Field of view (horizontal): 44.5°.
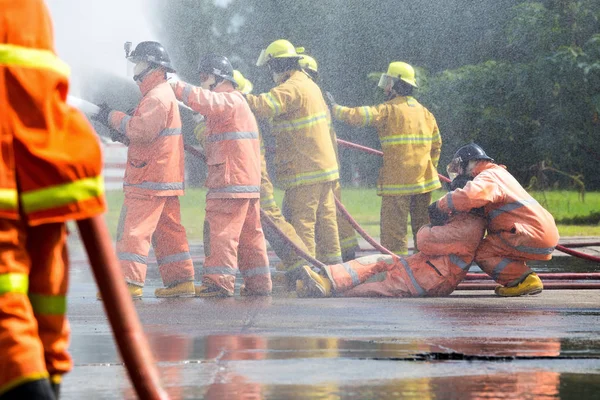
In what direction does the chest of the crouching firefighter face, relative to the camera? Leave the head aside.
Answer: to the viewer's left

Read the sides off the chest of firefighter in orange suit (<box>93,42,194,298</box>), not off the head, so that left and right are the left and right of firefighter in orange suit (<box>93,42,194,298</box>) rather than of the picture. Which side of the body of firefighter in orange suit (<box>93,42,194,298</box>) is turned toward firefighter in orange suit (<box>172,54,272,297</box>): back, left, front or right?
back

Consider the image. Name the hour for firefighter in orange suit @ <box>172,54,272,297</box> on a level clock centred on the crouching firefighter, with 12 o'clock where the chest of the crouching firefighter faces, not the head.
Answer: The firefighter in orange suit is roughly at 12 o'clock from the crouching firefighter.

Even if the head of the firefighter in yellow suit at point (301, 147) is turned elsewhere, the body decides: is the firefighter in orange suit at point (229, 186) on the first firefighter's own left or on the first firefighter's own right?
on the first firefighter's own left

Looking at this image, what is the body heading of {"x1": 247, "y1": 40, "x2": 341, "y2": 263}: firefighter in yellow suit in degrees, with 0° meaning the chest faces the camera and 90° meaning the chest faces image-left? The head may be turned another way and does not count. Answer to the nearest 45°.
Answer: approximately 135°

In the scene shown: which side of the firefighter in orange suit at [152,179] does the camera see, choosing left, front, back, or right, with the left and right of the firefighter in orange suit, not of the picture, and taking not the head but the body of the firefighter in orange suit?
left

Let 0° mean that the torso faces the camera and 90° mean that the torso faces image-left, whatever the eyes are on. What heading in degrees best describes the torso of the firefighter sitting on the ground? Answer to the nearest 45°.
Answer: approximately 90°

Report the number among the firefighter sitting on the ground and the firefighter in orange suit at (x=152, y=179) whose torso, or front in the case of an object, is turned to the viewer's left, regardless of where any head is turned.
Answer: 2

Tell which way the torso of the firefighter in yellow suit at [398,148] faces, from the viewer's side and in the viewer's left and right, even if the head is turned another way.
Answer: facing away from the viewer and to the left of the viewer

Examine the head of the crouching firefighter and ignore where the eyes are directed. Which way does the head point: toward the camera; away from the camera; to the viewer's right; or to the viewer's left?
to the viewer's left
